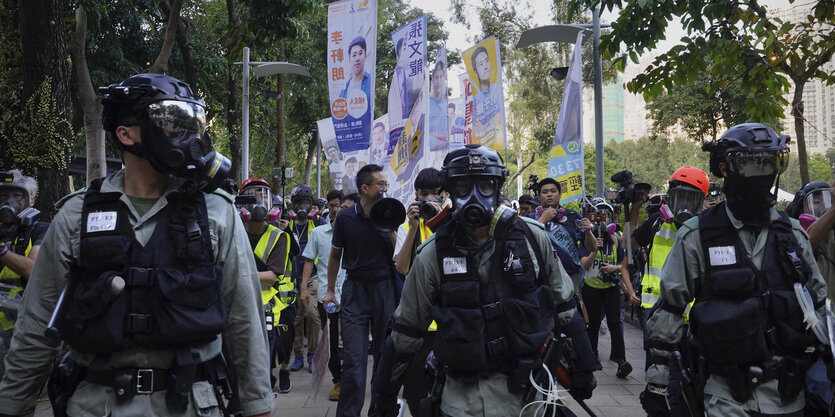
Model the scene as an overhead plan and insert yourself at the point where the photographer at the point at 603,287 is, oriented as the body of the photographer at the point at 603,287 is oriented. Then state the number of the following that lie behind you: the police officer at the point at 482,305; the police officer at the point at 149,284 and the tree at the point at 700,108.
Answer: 1

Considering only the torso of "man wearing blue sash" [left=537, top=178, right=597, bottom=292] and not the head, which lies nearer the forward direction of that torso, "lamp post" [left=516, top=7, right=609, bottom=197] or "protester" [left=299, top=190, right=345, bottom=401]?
the protester

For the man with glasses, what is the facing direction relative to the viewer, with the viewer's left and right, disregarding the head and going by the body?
facing the viewer and to the right of the viewer
